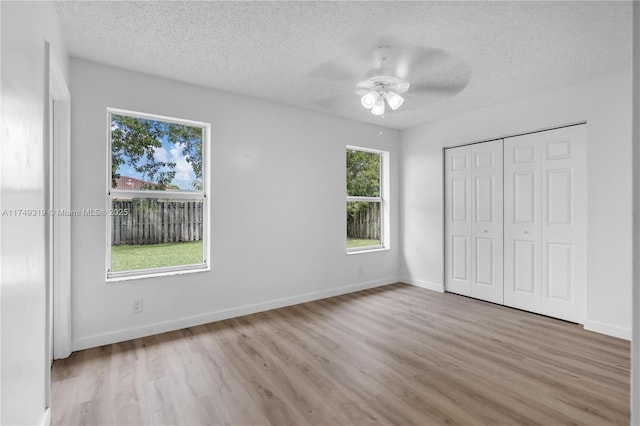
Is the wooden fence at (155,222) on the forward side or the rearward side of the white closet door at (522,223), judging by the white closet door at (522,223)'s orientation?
on the forward side

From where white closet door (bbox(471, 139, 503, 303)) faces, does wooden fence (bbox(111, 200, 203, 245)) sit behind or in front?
in front

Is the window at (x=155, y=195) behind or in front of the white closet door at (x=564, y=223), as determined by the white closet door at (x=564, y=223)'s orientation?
in front

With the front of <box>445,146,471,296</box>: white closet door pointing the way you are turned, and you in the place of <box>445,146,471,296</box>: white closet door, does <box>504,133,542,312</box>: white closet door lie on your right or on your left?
on your left

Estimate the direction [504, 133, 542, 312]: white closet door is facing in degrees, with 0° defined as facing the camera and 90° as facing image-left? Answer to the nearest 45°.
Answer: approximately 45°

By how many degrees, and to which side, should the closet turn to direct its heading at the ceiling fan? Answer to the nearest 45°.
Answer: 0° — it already faces it

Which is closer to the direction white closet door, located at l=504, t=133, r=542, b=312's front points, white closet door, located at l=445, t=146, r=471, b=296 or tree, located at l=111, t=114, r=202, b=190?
the tree
